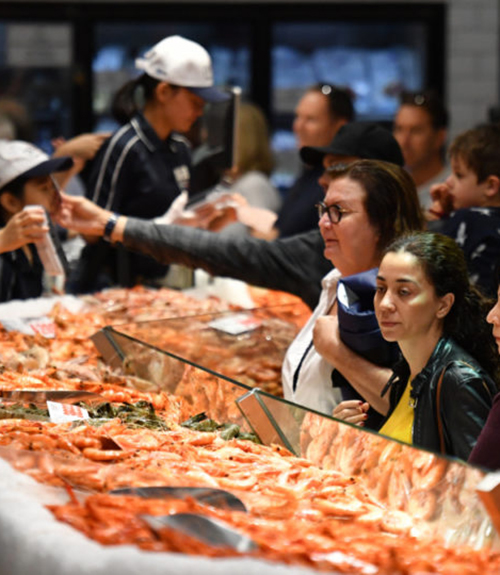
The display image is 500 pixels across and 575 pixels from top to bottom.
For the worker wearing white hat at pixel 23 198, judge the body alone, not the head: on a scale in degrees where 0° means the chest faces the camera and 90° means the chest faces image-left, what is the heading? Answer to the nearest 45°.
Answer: approximately 270°

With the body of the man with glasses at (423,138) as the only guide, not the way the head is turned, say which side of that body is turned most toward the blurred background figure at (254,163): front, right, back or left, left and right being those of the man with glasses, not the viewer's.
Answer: right

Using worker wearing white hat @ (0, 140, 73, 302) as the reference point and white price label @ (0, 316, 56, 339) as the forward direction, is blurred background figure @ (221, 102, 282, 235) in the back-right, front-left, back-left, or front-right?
back-left

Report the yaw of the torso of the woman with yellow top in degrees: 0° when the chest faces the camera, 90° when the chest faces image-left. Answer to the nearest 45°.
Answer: approximately 45°

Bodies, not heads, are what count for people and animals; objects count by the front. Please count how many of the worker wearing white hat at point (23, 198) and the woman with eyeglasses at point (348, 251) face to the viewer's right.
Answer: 1
